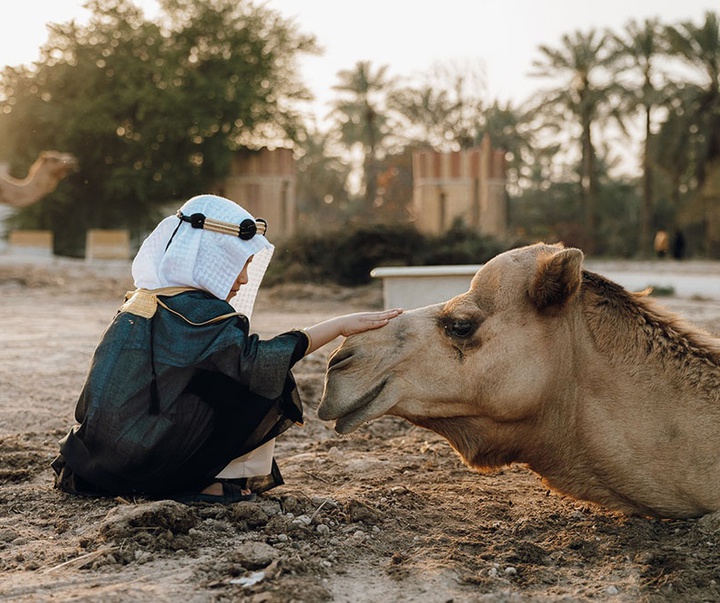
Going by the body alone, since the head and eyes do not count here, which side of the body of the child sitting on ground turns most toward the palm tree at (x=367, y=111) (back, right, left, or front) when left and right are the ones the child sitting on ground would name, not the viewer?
left

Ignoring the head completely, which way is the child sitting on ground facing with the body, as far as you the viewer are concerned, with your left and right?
facing to the right of the viewer

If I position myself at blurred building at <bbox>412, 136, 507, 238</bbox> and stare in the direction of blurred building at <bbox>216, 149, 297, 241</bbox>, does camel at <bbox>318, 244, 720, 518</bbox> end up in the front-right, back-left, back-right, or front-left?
back-left

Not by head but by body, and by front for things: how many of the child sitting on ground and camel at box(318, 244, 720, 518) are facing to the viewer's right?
1

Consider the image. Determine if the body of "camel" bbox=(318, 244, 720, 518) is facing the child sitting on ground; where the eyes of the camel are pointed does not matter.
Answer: yes

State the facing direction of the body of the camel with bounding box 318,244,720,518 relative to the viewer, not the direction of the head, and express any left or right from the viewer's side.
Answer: facing to the left of the viewer

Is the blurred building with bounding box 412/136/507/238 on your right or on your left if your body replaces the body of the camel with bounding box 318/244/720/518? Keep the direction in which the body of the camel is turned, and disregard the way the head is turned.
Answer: on your right

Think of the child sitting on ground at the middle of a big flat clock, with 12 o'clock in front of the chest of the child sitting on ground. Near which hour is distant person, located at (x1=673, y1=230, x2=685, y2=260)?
The distant person is roughly at 10 o'clock from the child sitting on ground.

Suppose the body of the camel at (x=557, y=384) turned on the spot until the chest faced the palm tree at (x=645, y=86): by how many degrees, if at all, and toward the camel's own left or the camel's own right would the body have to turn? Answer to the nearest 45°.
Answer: approximately 90° to the camel's own right

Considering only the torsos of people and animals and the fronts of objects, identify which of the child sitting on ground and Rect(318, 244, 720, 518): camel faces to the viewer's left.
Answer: the camel

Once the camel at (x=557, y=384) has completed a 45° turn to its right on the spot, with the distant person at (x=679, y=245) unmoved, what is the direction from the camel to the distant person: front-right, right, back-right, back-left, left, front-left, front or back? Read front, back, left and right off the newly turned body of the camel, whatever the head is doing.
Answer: front-right

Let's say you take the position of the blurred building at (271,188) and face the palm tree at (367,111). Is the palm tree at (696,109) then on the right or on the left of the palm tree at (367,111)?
right

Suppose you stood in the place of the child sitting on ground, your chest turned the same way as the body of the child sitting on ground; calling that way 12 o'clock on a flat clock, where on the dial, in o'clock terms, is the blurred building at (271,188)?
The blurred building is roughly at 9 o'clock from the child sitting on ground.

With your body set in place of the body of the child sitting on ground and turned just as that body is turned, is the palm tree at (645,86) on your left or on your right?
on your left

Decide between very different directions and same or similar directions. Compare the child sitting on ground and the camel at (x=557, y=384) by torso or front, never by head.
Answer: very different directions
